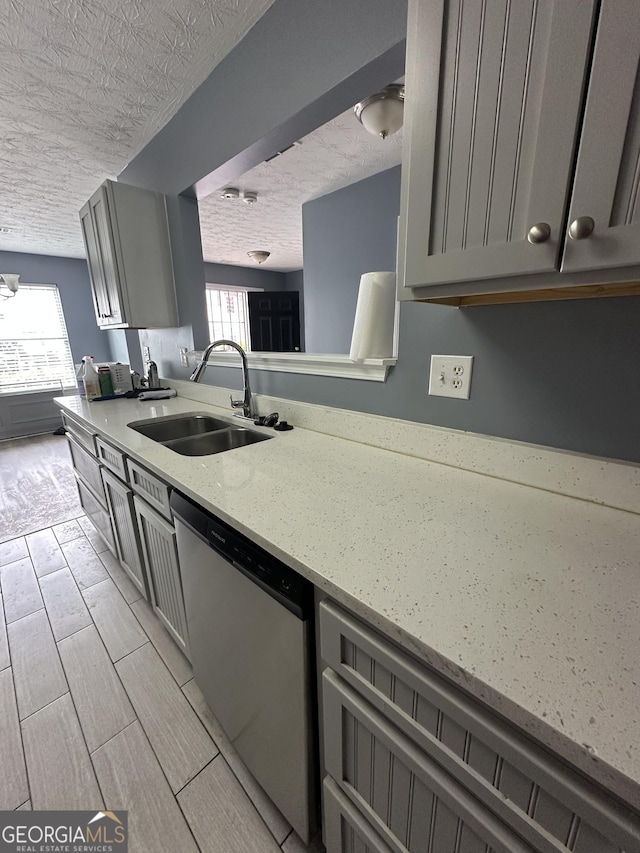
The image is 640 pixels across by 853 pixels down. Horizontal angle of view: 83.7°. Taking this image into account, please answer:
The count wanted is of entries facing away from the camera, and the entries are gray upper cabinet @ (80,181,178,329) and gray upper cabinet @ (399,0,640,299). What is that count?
0

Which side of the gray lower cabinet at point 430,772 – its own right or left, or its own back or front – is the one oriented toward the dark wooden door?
right

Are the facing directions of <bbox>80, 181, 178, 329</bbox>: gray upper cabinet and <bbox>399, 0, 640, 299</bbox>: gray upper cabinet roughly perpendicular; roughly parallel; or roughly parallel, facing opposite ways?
roughly parallel

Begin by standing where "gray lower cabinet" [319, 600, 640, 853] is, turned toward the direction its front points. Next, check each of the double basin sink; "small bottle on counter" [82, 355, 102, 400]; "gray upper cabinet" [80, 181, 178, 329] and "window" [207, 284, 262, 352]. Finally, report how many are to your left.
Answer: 0

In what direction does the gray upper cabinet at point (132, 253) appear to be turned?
to the viewer's left

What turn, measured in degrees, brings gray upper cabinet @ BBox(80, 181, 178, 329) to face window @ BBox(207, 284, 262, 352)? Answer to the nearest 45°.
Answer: approximately 90° to its right

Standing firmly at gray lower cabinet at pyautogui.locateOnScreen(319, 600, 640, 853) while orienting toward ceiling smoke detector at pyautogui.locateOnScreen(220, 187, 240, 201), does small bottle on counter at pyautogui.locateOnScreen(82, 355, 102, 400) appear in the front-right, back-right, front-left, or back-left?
front-left

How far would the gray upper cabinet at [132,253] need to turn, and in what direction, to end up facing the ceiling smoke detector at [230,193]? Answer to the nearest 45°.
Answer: approximately 135° to its right

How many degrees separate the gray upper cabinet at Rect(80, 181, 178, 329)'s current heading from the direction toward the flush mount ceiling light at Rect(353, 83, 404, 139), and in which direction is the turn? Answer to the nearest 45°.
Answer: approximately 135° to its left

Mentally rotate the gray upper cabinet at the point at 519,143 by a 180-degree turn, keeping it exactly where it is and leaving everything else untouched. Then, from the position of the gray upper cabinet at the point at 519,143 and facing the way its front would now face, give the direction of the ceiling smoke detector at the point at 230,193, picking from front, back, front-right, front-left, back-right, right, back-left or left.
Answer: left

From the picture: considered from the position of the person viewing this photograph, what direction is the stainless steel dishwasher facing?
facing the viewer and to the left of the viewer

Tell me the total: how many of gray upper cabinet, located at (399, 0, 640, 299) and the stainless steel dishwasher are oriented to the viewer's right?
0

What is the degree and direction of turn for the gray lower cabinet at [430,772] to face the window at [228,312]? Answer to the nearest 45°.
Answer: approximately 90° to its right
